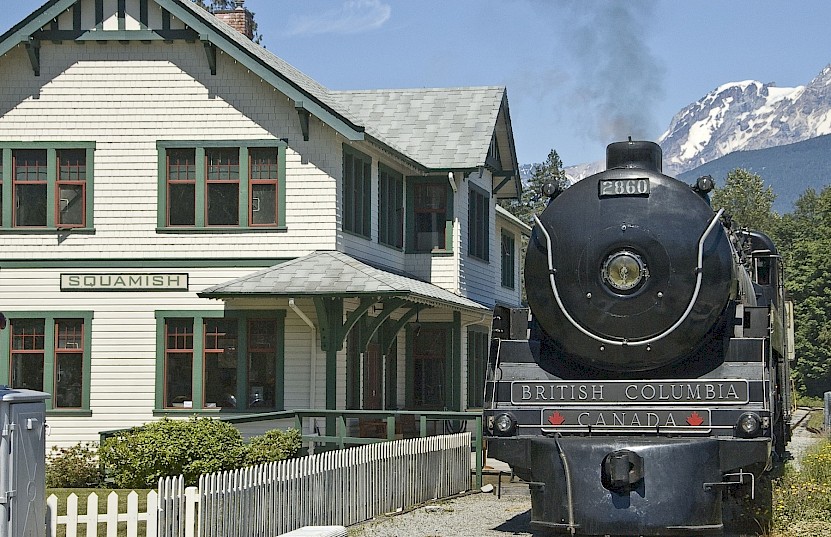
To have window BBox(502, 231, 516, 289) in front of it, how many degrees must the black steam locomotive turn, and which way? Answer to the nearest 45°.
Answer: approximately 180°

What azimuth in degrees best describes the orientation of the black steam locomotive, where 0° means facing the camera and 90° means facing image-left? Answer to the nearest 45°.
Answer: approximately 0°

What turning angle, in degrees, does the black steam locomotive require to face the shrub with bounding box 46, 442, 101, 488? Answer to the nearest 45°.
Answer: approximately 135° to its right

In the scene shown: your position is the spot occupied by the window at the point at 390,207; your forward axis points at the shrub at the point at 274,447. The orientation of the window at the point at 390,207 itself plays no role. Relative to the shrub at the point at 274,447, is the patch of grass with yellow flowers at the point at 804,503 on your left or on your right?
left

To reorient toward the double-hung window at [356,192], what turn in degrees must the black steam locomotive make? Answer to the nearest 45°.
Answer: approximately 135° to its right

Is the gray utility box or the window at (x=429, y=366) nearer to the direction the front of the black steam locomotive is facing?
the gray utility box

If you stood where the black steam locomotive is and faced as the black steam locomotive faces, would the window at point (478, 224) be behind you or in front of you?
behind

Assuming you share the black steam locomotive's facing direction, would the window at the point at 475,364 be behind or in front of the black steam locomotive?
behind

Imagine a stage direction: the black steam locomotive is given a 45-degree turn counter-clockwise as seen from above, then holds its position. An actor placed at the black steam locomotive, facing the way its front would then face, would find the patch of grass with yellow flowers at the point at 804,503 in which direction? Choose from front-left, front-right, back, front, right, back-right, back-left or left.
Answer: left

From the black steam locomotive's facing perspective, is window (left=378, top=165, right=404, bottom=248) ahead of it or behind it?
behind
